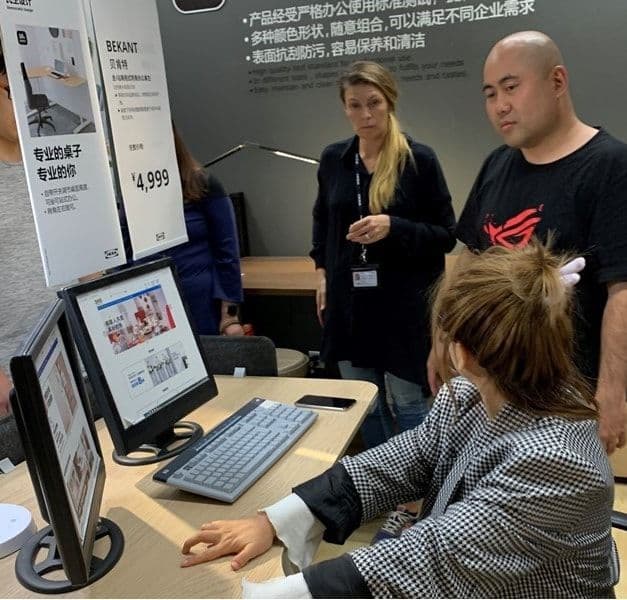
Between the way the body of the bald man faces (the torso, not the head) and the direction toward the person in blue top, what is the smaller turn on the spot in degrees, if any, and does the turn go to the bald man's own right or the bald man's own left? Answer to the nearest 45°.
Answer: approximately 45° to the bald man's own right

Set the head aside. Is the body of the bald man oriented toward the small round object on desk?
yes

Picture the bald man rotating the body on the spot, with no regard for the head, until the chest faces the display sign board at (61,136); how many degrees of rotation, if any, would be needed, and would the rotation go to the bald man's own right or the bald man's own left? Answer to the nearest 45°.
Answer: approximately 45° to the bald man's own right

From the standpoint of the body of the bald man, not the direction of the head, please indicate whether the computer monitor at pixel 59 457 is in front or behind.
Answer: in front

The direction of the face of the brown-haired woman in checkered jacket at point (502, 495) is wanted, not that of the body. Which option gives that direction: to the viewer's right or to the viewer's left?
to the viewer's left

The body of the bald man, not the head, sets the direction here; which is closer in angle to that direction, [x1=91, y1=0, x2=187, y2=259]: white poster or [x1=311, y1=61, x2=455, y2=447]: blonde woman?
the white poster

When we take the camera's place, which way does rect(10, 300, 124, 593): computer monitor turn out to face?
facing to the right of the viewer

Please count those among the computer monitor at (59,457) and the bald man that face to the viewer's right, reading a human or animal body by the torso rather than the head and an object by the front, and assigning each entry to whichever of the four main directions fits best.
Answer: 1

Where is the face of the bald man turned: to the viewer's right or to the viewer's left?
to the viewer's left
